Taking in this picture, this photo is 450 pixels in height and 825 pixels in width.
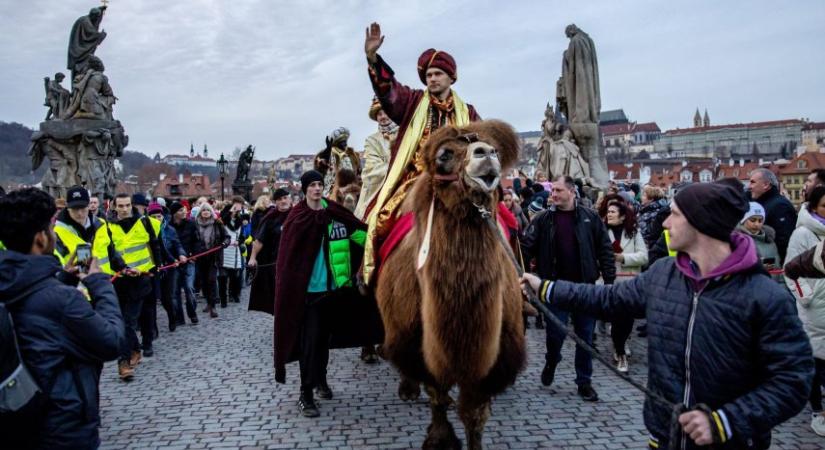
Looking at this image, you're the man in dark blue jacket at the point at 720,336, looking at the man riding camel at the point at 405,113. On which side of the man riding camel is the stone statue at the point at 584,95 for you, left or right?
right

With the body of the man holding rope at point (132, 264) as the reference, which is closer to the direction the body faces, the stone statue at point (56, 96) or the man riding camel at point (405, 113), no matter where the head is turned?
the man riding camel

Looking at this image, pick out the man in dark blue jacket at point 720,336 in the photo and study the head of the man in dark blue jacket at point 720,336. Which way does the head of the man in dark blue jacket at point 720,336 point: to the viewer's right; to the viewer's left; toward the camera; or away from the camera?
to the viewer's left

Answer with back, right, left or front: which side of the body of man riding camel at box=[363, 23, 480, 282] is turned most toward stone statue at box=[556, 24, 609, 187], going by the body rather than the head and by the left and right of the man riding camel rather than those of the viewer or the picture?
back

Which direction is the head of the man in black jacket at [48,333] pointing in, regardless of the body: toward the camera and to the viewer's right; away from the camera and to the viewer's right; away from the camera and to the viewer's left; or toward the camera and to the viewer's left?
away from the camera and to the viewer's right

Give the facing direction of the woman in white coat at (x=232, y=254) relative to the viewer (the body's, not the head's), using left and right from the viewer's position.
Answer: facing the viewer and to the right of the viewer

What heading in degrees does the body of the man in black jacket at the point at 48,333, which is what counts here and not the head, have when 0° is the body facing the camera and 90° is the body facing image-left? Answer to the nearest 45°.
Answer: approximately 225°

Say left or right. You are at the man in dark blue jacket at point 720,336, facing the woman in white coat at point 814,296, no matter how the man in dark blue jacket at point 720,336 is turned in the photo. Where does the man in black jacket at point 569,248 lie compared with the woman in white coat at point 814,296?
left

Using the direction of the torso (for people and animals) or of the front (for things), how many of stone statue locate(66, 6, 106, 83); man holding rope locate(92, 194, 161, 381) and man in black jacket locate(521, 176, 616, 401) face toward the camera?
2

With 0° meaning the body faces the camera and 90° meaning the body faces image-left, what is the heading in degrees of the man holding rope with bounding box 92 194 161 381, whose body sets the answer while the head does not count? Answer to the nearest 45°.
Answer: approximately 0°
